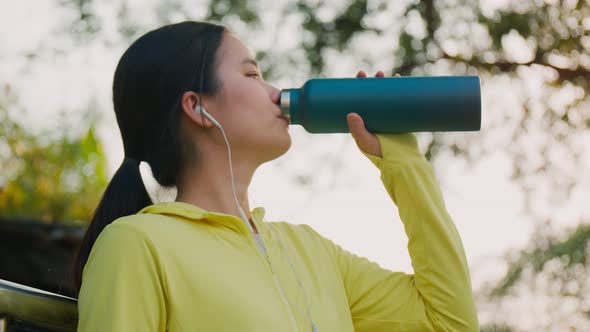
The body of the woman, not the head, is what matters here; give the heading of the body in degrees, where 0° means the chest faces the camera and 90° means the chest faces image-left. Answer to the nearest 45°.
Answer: approximately 315°

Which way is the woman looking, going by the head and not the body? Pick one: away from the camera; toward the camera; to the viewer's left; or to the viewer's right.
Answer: to the viewer's right

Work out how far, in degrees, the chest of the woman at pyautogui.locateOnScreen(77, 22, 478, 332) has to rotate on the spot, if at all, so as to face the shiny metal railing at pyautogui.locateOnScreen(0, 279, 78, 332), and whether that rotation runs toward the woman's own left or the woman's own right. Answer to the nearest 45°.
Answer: approximately 90° to the woman's own right
